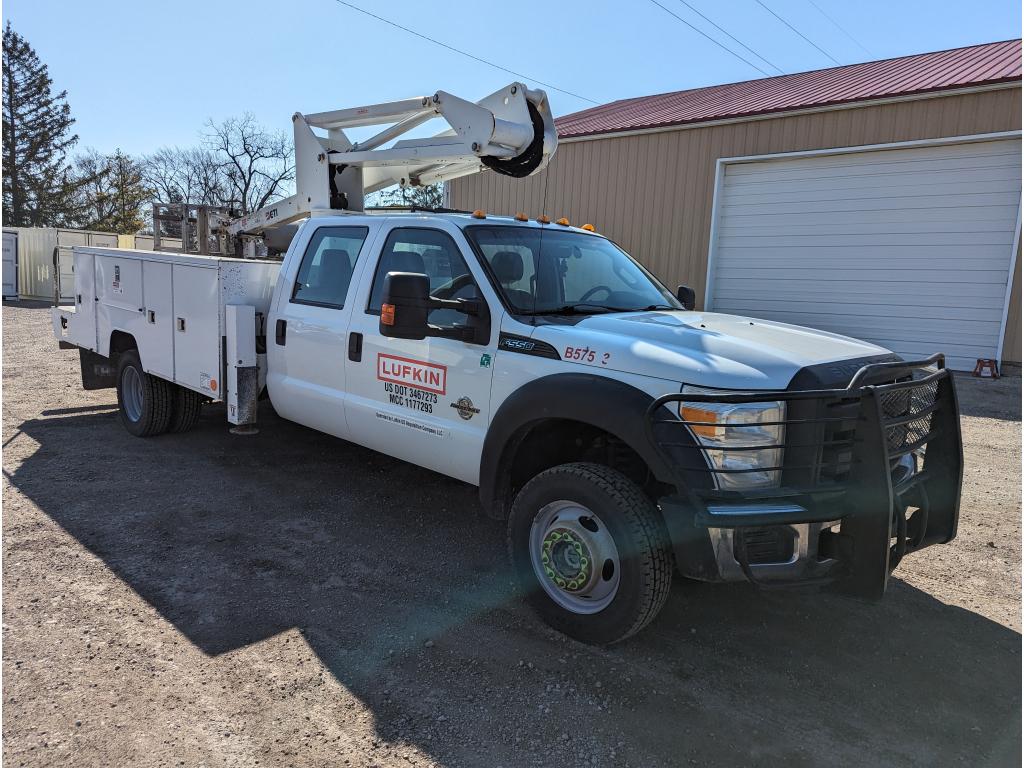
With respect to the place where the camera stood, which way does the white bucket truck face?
facing the viewer and to the right of the viewer

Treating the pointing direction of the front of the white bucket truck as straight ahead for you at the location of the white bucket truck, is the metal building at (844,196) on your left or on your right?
on your left

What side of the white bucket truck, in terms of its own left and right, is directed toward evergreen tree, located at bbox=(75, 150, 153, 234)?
back

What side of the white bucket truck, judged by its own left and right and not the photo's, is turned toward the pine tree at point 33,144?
back
